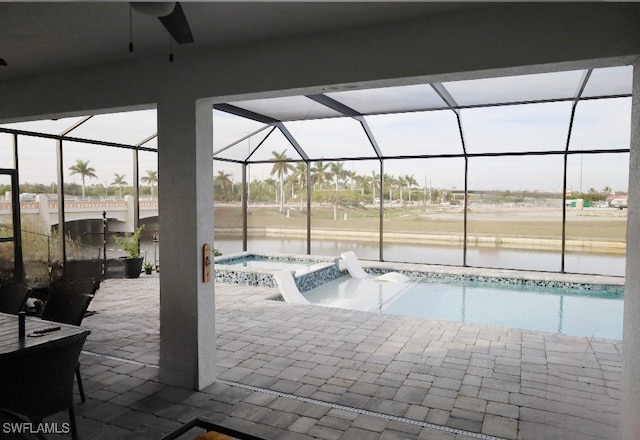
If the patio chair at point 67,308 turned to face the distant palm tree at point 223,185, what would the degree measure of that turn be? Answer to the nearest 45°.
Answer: approximately 180°

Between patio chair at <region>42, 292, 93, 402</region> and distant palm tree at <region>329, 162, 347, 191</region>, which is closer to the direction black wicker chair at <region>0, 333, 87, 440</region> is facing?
the patio chair

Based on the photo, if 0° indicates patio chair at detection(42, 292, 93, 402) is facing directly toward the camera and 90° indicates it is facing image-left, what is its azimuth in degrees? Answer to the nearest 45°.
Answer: approximately 45°

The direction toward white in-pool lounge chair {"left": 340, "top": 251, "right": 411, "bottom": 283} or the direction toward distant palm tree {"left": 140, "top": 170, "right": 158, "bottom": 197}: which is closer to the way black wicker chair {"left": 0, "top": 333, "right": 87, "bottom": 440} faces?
the distant palm tree

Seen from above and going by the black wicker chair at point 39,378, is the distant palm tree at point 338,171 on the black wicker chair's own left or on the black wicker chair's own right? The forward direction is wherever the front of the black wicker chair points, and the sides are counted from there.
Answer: on the black wicker chair's own right

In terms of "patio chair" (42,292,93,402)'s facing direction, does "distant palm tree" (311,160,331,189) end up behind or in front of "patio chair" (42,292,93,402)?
behind

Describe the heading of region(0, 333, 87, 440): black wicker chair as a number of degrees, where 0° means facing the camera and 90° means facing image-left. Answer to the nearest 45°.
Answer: approximately 135°

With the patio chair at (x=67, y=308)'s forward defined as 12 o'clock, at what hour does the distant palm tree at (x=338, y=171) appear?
The distant palm tree is roughly at 6 o'clock from the patio chair.

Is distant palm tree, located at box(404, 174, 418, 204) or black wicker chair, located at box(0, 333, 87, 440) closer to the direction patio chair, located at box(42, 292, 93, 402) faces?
the black wicker chair

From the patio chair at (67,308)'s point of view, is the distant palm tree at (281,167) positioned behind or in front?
behind

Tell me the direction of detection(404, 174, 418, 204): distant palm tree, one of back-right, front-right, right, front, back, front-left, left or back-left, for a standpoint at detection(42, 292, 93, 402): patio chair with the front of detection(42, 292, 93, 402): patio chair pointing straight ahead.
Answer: back

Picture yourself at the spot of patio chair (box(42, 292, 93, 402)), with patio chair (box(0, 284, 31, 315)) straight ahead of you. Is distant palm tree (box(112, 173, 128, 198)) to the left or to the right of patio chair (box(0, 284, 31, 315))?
right

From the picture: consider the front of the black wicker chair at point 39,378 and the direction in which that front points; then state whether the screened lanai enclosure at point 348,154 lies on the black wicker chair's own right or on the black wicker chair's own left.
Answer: on the black wicker chair's own right

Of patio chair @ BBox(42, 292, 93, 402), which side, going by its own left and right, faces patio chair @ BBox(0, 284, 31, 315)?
right
